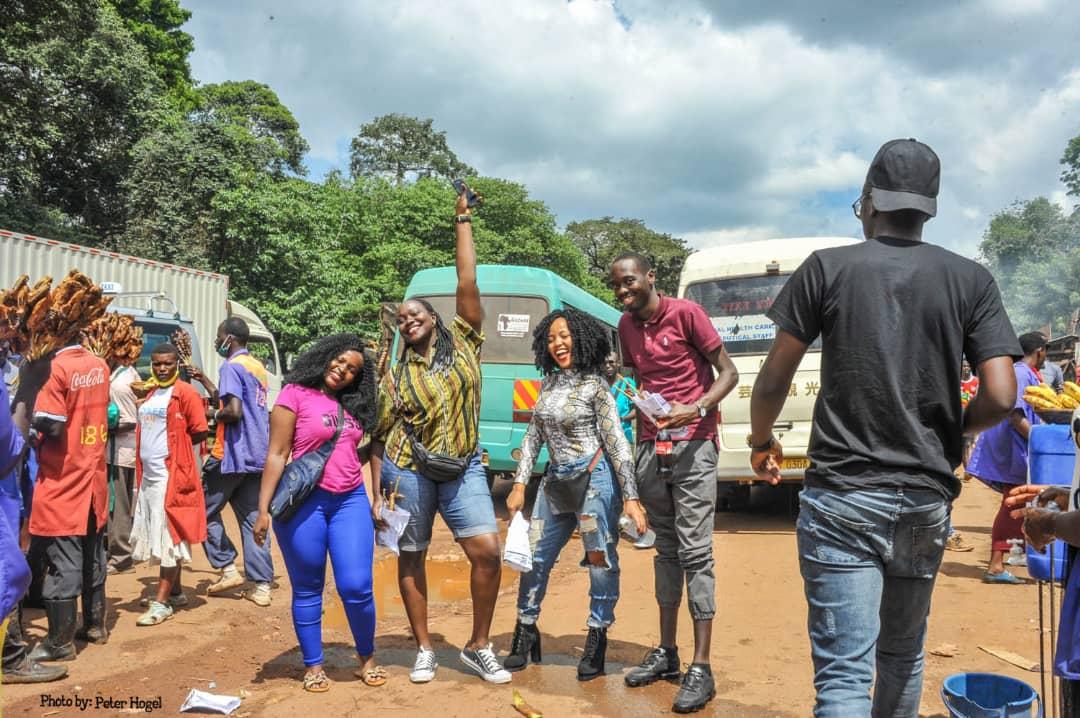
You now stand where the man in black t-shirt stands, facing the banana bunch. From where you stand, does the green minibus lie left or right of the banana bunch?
left

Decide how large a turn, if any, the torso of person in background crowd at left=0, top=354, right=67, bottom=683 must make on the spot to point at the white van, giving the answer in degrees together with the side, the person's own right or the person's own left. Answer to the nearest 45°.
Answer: approximately 45° to the person's own left

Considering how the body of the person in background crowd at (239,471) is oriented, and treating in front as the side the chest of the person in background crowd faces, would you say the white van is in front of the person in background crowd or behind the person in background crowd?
behind

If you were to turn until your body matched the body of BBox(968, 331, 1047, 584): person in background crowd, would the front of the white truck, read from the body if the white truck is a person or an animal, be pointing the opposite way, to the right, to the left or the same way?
to the left

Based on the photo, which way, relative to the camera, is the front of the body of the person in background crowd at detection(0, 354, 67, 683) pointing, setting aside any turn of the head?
to the viewer's right
